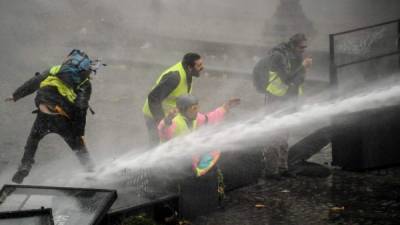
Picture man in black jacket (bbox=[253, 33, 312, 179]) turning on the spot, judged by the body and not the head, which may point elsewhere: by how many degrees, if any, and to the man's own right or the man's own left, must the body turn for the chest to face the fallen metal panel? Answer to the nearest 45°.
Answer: approximately 135° to the man's own right

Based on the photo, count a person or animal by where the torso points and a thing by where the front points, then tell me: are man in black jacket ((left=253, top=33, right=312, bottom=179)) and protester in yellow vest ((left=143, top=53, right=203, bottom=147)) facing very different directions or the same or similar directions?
same or similar directions

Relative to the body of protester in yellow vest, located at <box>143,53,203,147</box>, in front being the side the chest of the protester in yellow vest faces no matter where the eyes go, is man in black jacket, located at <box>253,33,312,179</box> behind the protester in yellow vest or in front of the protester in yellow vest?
in front

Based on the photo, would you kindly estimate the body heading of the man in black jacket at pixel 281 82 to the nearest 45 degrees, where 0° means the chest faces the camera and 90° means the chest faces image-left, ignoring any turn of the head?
approximately 270°

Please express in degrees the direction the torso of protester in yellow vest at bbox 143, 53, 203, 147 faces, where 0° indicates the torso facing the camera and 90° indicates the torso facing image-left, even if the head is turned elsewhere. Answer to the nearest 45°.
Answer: approximately 270°

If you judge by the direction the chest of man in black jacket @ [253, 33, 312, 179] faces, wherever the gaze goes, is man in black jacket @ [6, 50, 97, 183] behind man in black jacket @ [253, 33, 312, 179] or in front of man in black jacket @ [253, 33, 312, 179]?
behind
